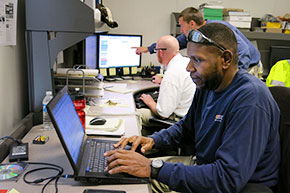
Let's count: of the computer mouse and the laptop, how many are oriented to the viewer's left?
1

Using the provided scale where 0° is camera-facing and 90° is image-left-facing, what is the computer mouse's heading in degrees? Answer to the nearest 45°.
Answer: approximately 90°

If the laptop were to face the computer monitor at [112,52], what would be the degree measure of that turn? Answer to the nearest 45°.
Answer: approximately 90° to its left

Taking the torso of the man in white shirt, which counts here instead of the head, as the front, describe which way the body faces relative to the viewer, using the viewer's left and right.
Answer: facing away from the viewer and to the left of the viewer

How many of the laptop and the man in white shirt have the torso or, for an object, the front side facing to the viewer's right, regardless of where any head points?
1

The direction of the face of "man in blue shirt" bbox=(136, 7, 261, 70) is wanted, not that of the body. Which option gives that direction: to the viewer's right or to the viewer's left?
to the viewer's left

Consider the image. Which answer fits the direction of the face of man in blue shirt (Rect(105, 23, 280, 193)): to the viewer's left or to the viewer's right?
to the viewer's left

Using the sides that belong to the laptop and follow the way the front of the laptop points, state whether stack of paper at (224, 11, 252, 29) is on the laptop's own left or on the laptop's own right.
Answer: on the laptop's own left

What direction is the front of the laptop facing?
to the viewer's right

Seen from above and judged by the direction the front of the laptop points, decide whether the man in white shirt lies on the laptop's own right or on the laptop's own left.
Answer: on the laptop's own left

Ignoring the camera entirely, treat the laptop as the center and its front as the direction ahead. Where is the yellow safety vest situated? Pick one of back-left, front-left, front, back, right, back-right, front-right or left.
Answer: front-left
